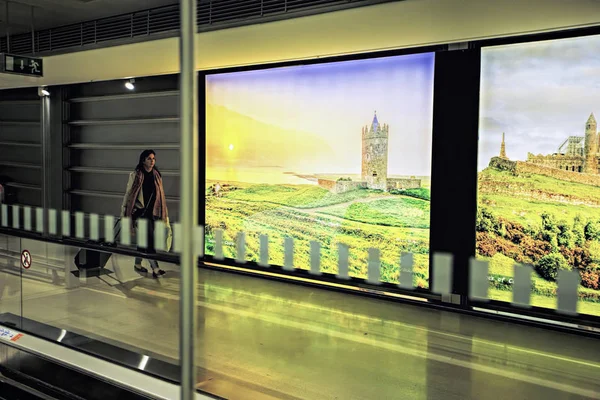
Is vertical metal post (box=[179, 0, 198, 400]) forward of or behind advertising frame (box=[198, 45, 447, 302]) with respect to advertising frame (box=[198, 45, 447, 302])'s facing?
forward

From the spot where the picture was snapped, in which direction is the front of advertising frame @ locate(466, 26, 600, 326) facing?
facing the viewer and to the left of the viewer

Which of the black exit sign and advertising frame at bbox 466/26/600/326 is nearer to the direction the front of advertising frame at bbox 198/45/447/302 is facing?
the black exit sign

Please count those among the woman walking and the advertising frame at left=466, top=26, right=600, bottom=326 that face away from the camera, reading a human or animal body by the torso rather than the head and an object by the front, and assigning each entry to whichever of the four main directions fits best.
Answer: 0

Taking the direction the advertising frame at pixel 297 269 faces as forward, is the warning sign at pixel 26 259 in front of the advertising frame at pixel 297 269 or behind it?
in front

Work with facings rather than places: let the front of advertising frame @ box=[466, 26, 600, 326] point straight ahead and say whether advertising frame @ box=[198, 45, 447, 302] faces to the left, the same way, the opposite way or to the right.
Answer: the same way

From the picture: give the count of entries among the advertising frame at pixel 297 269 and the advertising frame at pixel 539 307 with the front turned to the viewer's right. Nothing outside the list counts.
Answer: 0

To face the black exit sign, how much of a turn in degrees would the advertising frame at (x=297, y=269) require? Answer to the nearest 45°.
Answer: approximately 45° to its right

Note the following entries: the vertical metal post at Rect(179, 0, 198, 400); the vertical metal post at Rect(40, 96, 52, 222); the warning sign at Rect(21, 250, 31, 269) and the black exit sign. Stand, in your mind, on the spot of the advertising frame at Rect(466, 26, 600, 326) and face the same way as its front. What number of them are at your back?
0

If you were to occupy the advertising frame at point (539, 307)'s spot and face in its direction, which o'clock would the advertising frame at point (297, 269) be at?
the advertising frame at point (297, 269) is roughly at 2 o'clock from the advertising frame at point (539, 307).
